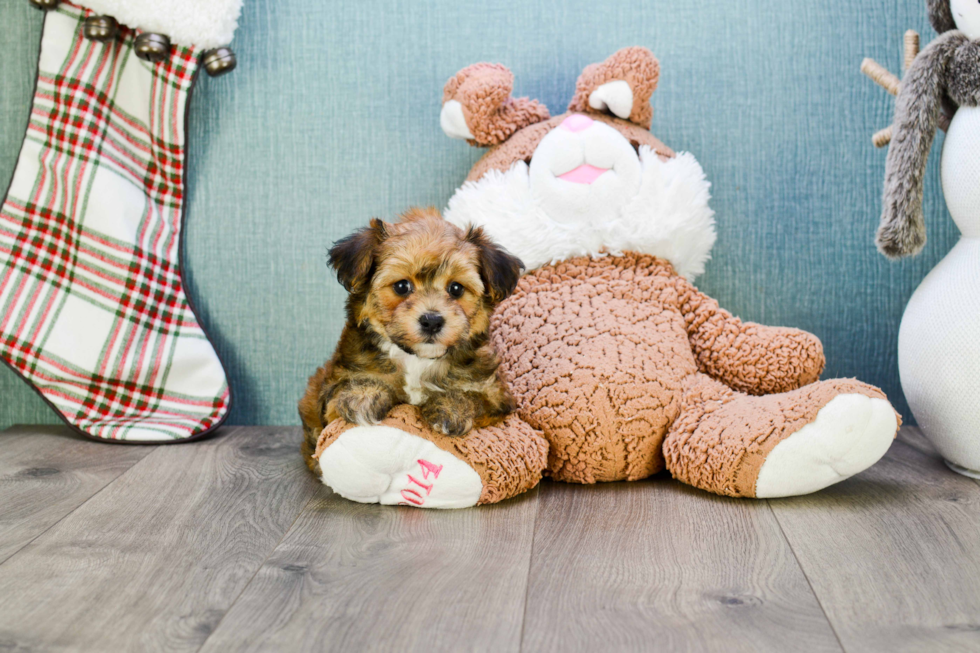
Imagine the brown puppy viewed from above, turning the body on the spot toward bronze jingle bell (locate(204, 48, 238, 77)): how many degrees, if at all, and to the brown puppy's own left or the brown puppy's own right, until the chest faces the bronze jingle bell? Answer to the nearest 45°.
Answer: approximately 135° to the brown puppy's own right

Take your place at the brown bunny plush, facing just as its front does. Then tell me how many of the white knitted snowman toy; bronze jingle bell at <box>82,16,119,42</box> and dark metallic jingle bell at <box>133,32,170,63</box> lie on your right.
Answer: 2

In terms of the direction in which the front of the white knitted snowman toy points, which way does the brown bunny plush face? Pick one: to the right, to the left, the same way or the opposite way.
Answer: the same way

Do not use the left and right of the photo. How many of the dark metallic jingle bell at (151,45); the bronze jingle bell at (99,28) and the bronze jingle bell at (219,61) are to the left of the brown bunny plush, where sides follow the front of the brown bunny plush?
0

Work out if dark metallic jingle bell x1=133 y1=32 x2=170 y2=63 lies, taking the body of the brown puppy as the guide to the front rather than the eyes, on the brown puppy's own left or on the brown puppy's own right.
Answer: on the brown puppy's own right

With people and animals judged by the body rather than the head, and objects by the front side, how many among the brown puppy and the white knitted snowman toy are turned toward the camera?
2

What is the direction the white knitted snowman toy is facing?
toward the camera

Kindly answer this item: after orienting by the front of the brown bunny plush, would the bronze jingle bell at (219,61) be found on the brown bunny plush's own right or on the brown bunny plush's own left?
on the brown bunny plush's own right

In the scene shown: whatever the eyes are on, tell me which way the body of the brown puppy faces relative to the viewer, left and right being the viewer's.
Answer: facing the viewer

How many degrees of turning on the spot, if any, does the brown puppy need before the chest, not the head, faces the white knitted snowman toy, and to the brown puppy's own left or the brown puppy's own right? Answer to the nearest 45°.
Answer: approximately 90° to the brown puppy's own left

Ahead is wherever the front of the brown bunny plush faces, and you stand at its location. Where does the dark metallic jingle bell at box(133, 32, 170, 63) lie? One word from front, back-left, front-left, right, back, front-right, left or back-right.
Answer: right

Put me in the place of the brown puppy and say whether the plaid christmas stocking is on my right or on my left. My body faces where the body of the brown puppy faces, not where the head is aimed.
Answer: on my right

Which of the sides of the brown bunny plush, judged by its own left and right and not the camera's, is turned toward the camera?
front
